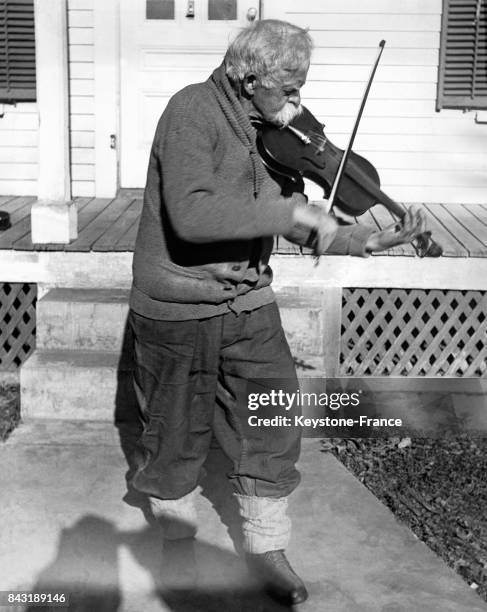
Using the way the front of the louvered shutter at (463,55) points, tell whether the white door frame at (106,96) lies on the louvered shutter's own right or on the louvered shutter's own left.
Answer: on the louvered shutter's own right

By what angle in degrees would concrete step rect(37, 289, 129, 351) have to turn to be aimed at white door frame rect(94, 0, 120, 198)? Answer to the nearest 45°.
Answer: approximately 180°

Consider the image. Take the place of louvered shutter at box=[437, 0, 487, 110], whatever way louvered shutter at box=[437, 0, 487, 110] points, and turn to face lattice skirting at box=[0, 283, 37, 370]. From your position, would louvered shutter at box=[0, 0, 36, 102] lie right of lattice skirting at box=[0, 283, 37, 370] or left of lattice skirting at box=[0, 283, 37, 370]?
right

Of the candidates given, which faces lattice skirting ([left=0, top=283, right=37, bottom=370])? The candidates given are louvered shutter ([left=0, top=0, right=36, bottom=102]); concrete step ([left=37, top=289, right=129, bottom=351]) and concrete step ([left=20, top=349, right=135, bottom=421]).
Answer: the louvered shutter

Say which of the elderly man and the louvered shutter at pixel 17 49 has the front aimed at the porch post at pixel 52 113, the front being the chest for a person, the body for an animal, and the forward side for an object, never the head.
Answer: the louvered shutter

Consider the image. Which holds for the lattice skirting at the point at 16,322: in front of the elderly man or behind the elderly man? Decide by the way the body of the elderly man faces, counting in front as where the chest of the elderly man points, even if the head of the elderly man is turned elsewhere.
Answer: behind

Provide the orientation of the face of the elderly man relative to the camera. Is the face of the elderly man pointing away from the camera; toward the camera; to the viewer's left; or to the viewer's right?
to the viewer's right

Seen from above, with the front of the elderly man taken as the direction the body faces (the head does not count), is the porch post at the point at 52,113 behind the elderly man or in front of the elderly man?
behind
